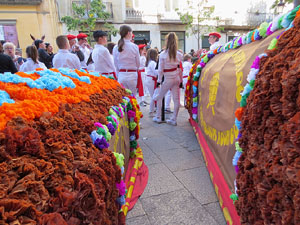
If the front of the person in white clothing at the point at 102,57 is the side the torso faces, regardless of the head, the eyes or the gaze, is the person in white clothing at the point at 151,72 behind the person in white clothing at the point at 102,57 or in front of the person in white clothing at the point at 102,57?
in front
